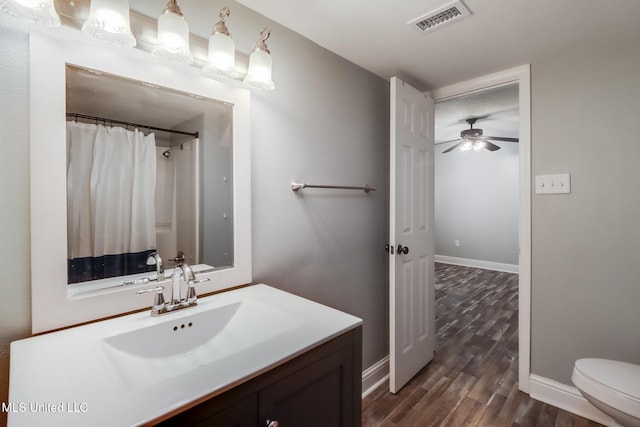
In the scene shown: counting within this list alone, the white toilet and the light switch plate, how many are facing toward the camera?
1

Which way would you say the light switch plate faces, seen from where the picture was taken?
facing the viewer

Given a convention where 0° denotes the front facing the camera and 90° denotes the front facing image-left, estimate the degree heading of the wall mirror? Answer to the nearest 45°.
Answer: approximately 315°

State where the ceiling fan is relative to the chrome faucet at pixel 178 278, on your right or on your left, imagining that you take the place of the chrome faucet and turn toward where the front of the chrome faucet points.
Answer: on your left

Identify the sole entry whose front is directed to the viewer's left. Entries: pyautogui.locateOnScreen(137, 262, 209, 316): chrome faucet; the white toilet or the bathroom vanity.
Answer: the white toilet

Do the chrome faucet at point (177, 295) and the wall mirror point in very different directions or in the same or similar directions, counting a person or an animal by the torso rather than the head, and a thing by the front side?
same or similar directions

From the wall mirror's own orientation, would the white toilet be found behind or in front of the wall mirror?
in front

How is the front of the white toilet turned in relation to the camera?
facing to the left of the viewer

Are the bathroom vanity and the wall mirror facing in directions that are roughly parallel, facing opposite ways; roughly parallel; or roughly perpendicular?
roughly parallel

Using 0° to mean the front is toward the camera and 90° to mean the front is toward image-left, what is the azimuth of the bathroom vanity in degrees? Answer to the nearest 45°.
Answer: approximately 315°
